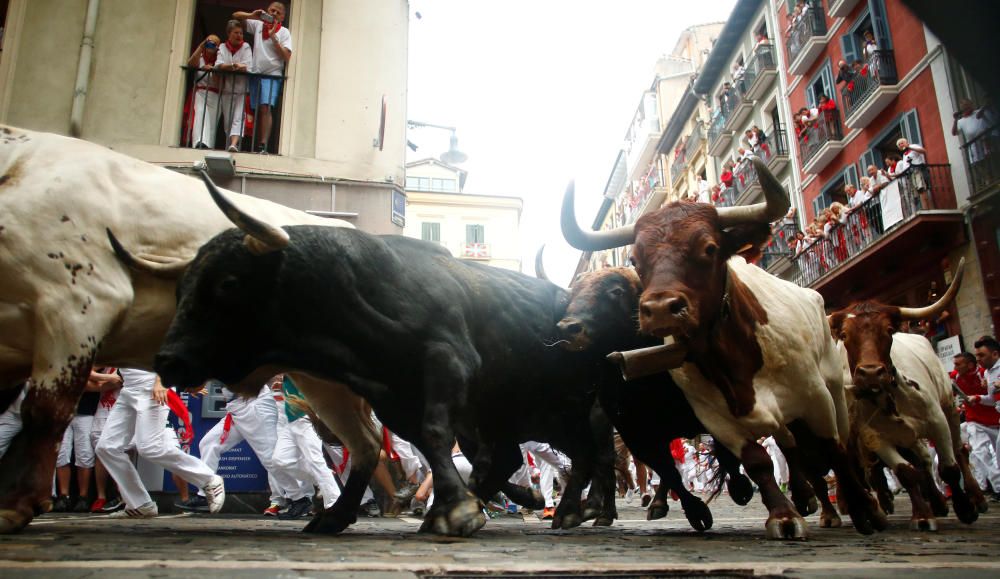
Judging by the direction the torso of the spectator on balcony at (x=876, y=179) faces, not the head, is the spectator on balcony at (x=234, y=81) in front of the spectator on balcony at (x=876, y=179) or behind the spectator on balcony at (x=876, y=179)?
in front

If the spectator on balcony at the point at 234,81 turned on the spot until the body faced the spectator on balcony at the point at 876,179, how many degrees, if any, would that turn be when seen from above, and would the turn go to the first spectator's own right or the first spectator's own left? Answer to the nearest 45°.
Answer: approximately 90° to the first spectator's own left

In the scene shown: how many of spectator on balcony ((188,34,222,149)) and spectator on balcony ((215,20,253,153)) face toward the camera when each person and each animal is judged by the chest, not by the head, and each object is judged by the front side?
2

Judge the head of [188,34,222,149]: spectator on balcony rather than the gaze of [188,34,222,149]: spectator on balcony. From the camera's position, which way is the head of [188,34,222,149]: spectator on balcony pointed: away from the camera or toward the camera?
toward the camera

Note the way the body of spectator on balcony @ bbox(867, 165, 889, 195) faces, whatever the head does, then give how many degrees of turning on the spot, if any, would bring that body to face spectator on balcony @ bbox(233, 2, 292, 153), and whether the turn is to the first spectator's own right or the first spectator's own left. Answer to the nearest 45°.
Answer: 0° — they already face them

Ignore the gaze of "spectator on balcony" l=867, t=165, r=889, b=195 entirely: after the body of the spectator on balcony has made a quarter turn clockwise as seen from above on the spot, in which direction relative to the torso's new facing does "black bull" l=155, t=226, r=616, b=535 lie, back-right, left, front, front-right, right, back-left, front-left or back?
back-left

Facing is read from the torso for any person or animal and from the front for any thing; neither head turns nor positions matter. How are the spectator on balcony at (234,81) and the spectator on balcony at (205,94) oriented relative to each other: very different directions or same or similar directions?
same or similar directions

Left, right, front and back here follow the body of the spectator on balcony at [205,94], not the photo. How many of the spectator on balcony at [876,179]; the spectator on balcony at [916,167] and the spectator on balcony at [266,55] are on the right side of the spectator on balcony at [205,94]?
0

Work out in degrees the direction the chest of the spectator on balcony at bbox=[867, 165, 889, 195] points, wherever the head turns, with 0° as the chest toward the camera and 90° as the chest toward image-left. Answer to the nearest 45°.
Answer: approximately 45°

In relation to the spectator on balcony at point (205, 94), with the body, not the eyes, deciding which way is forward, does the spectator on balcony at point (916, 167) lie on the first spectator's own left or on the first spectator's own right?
on the first spectator's own left

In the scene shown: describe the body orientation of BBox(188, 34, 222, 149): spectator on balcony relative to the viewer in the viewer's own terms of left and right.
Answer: facing the viewer

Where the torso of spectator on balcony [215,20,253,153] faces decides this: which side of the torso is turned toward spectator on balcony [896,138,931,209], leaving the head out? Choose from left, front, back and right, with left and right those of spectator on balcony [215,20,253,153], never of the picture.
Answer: left

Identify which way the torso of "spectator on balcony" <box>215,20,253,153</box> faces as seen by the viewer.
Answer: toward the camera
